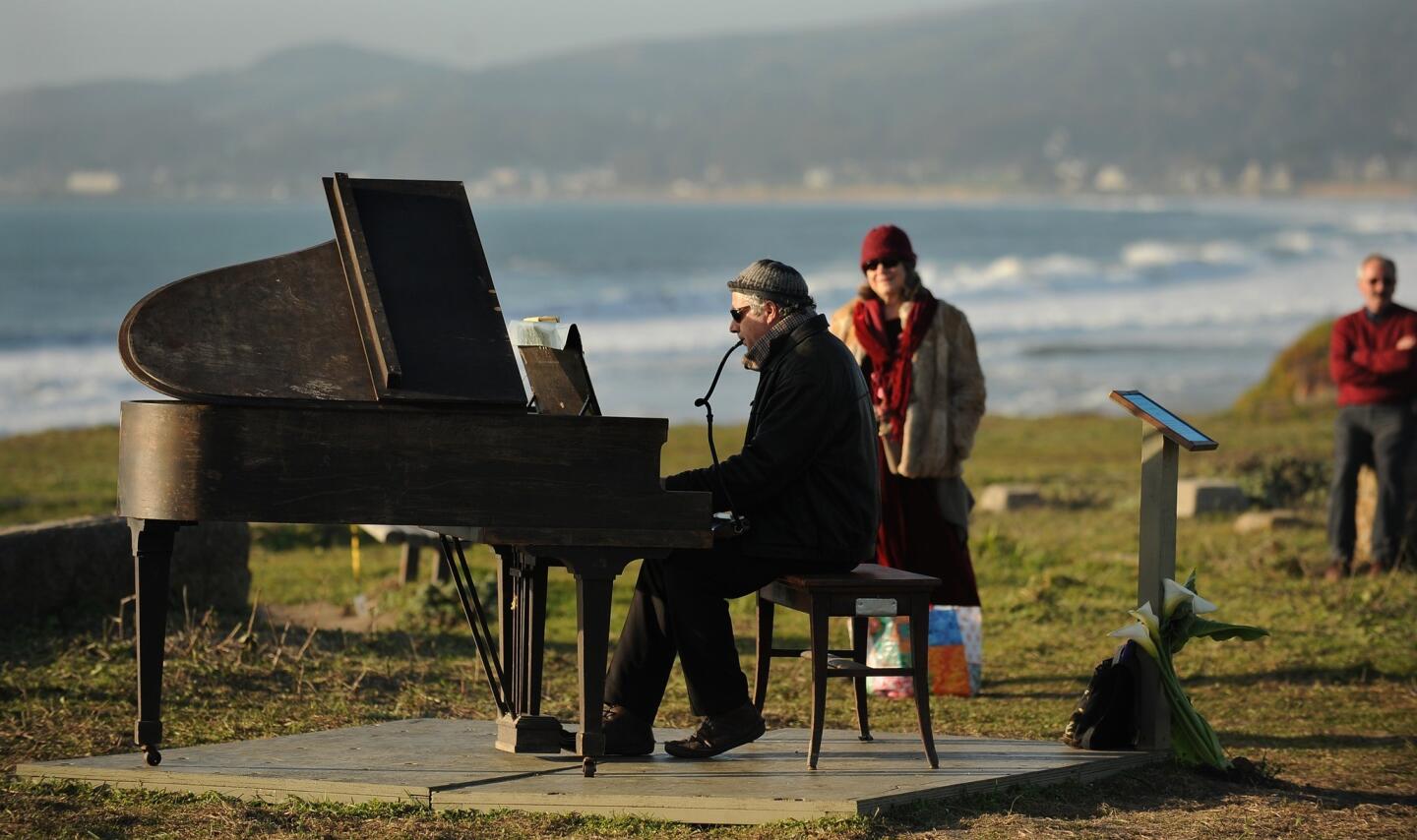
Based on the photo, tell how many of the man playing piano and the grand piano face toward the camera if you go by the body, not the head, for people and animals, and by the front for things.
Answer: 0

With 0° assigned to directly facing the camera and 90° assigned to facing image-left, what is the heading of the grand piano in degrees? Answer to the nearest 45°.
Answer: approximately 270°

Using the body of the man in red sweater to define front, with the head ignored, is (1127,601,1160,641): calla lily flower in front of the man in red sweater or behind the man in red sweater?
in front

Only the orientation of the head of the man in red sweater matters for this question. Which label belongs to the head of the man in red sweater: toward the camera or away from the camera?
toward the camera

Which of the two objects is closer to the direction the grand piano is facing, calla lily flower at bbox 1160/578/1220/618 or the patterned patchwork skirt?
the calla lily flower

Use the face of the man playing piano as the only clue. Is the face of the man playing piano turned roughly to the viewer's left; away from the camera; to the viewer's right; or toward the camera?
to the viewer's left

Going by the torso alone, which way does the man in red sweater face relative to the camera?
toward the camera

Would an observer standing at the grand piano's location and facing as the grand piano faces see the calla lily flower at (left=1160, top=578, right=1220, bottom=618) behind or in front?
in front

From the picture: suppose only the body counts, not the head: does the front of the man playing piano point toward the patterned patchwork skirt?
no

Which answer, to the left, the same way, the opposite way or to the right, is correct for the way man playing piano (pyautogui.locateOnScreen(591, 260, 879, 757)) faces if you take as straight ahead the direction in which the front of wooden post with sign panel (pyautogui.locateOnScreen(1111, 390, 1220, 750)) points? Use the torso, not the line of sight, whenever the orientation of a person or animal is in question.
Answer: the opposite way

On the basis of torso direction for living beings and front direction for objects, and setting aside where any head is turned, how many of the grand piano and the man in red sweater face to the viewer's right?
1

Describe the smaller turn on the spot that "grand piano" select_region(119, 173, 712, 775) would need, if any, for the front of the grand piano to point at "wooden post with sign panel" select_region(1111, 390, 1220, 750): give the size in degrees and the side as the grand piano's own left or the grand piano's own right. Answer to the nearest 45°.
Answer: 0° — it already faces it

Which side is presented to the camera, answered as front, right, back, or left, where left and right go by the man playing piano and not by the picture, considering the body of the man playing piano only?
left

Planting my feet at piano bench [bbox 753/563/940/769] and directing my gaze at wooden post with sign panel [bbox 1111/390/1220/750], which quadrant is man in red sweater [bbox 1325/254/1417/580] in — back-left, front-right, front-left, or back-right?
front-left
